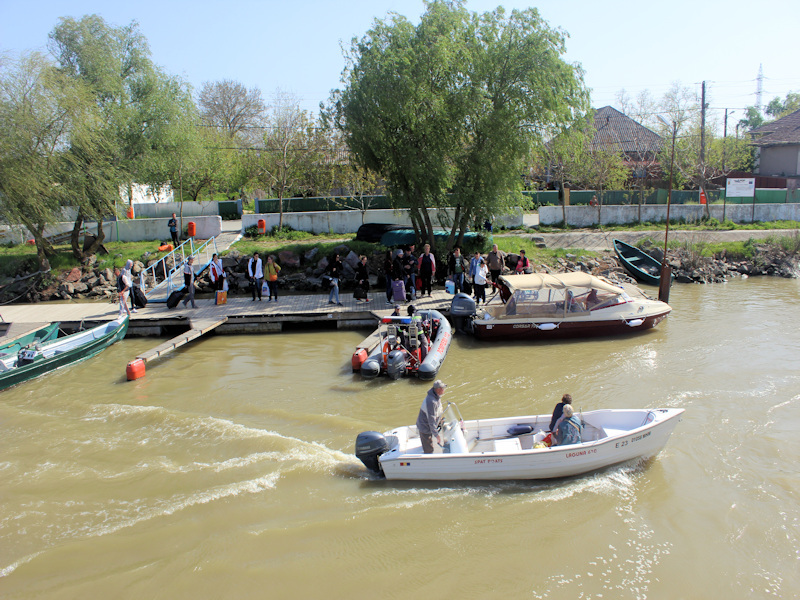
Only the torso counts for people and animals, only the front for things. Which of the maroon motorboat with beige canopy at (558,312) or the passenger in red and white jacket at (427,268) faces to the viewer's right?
the maroon motorboat with beige canopy

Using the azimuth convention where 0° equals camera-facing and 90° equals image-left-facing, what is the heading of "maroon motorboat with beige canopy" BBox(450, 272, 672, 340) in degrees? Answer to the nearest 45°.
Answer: approximately 270°

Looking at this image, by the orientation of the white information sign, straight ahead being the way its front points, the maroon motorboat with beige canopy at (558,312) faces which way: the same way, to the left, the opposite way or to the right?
to the left

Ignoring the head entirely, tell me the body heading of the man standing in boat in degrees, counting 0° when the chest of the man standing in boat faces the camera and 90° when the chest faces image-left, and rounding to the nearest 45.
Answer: approximately 270°

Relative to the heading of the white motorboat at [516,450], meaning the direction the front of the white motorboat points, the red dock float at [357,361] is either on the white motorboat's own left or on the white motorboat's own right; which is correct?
on the white motorboat's own left

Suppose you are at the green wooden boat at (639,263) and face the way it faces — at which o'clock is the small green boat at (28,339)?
The small green boat is roughly at 9 o'clock from the green wooden boat.

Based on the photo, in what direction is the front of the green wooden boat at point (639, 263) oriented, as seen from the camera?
facing away from the viewer and to the left of the viewer

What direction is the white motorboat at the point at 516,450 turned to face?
to the viewer's right
